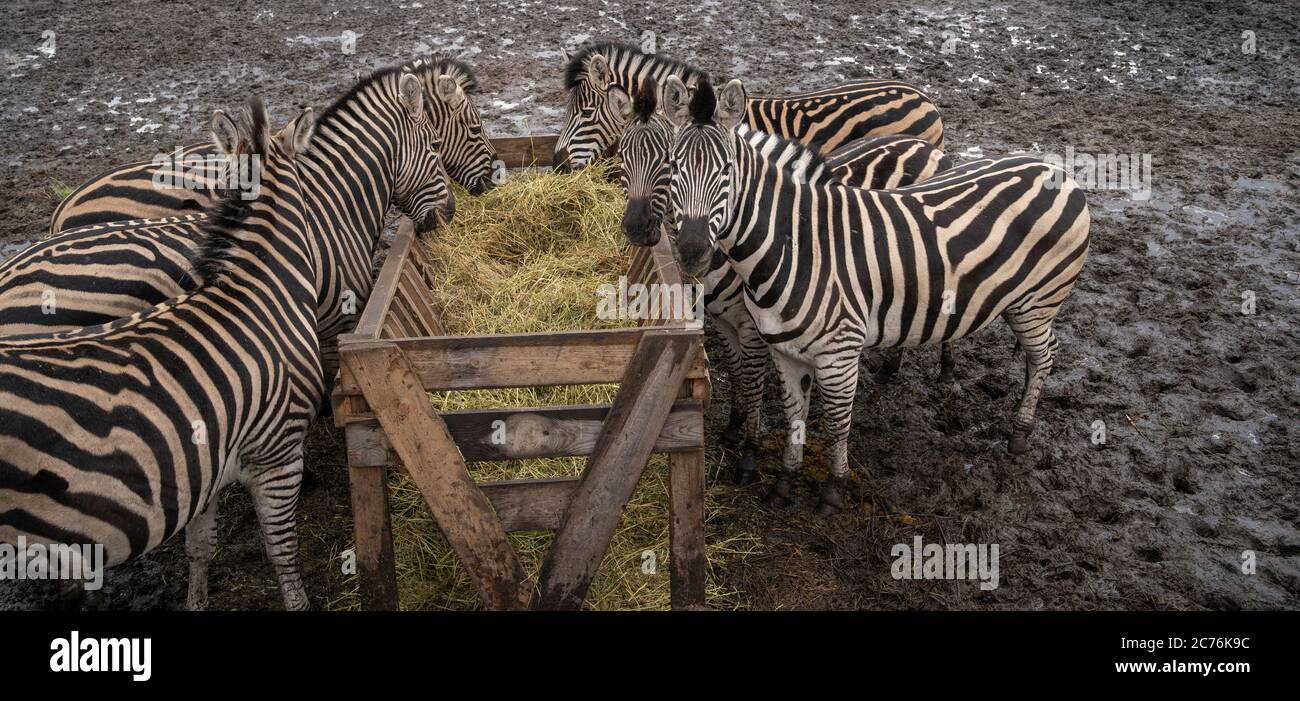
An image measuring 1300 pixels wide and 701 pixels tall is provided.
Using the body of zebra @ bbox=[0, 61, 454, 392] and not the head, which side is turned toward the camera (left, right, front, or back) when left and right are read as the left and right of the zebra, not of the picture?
right

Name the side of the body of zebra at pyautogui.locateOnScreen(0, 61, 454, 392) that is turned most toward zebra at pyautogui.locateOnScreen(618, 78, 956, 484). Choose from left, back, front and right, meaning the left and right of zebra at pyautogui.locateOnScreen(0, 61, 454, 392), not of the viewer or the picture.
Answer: front

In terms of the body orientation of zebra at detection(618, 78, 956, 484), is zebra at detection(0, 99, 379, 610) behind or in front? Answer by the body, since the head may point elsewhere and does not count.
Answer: in front

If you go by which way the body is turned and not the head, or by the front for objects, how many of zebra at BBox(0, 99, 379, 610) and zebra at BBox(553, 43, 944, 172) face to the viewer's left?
1

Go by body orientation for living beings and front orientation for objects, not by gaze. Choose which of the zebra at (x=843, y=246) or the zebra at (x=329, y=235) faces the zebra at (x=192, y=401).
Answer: the zebra at (x=843, y=246)

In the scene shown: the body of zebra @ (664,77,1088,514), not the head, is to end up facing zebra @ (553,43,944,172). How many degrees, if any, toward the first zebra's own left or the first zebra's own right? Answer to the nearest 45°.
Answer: approximately 135° to the first zebra's own right

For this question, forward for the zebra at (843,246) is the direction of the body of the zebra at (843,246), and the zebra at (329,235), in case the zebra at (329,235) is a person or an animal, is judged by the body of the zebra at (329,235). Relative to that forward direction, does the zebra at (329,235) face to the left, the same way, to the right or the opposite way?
the opposite way

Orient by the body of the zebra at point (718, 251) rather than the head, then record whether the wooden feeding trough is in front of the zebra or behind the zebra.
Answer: in front

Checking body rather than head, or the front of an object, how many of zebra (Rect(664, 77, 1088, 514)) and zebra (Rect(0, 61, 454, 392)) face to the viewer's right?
1

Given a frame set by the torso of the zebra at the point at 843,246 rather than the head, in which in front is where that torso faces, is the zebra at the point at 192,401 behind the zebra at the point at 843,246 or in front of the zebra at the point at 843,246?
in front

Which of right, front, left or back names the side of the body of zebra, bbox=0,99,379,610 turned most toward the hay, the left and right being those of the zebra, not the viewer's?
front

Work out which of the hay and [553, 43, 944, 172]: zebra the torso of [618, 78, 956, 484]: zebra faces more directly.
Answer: the hay

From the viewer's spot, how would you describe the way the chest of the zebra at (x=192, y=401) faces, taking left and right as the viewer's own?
facing away from the viewer and to the right of the viewer
